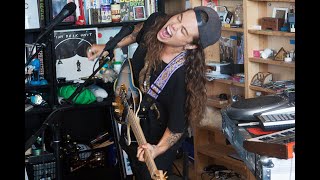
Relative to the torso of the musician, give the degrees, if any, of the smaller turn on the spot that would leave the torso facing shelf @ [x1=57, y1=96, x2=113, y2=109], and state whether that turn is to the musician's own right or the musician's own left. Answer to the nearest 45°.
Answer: approximately 135° to the musician's own right

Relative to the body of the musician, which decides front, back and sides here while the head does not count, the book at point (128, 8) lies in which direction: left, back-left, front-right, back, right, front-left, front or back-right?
back-right

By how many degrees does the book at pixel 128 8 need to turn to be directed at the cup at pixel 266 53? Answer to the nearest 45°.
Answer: approximately 45° to its left

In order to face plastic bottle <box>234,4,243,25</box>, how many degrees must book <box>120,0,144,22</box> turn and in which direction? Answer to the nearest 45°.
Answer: approximately 45° to its left

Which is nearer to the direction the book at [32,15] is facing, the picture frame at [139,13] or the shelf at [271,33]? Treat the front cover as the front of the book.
the shelf

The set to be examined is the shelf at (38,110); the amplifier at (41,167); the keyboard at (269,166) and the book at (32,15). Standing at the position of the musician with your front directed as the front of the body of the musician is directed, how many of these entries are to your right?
3

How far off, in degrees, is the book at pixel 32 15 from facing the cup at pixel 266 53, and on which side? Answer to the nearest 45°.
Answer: approximately 45° to its left

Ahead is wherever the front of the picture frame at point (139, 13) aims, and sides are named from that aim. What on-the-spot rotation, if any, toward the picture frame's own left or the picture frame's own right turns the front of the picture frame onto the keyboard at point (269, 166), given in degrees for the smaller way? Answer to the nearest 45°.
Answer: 0° — it already faces it
